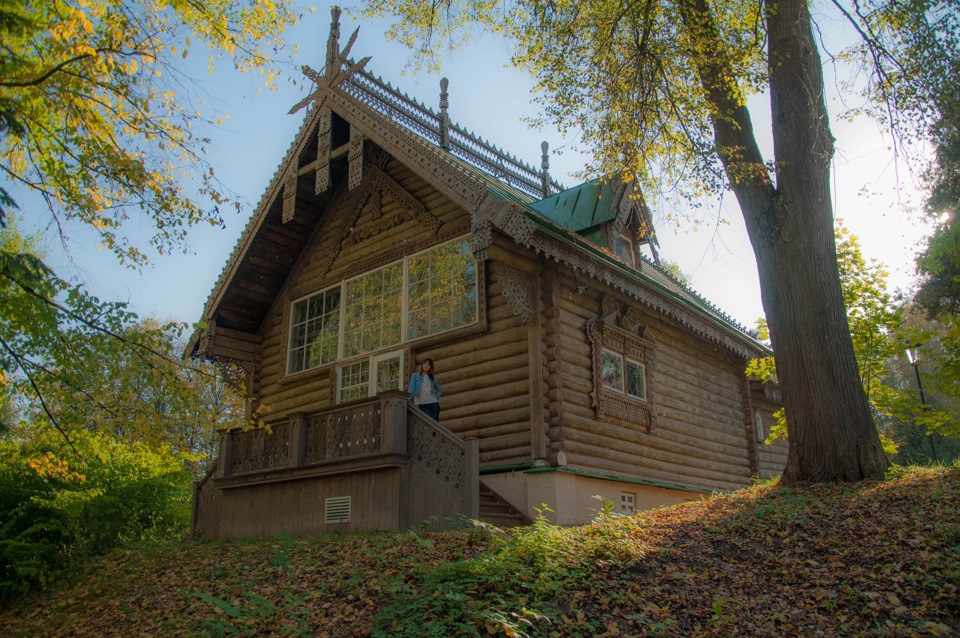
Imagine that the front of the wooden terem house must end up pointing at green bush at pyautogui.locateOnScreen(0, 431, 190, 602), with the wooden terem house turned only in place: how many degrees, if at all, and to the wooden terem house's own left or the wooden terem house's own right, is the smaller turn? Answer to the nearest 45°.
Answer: approximately 45° to the wooden terem house's own right

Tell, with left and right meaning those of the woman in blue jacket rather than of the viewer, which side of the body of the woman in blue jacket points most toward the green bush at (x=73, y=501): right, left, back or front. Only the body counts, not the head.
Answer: right

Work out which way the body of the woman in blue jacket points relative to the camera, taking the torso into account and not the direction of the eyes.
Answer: toward the camera
